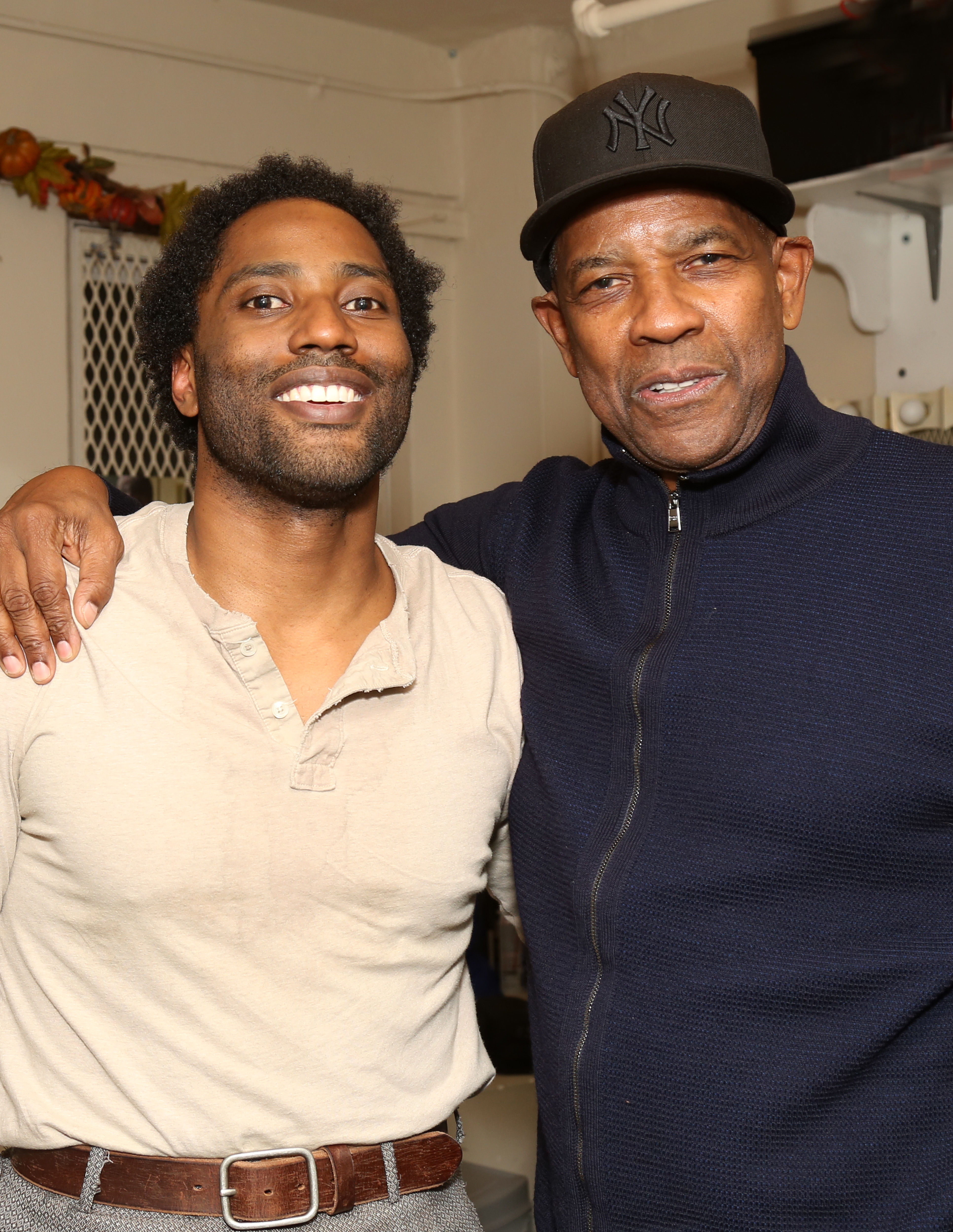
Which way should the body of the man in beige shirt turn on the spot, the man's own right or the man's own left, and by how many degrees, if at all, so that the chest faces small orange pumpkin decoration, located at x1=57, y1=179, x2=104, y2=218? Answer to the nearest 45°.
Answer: approximately 180°

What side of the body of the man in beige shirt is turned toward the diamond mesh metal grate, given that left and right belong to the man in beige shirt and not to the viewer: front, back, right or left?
back

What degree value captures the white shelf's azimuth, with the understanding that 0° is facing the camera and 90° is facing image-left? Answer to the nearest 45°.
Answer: approximately 45°

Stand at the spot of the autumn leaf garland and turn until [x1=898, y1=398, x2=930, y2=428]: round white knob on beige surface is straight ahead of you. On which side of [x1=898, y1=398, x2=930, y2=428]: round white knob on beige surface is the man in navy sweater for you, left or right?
right

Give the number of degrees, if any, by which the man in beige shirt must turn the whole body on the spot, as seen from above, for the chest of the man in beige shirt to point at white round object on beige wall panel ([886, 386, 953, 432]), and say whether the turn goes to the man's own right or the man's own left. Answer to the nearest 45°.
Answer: approximately 135° to the man's own left

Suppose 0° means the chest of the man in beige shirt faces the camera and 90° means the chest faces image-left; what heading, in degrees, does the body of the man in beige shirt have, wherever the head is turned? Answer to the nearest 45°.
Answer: approximately 0°

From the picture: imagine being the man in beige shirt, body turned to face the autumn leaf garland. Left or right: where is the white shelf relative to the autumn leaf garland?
right

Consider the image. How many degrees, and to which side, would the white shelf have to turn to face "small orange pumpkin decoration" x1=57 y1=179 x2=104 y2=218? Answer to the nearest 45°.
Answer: approximately 45° to its right

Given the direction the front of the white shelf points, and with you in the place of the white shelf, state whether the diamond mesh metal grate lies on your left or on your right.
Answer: on your right

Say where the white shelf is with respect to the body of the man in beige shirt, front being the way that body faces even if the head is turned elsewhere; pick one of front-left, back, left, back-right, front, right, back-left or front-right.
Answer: back-left
